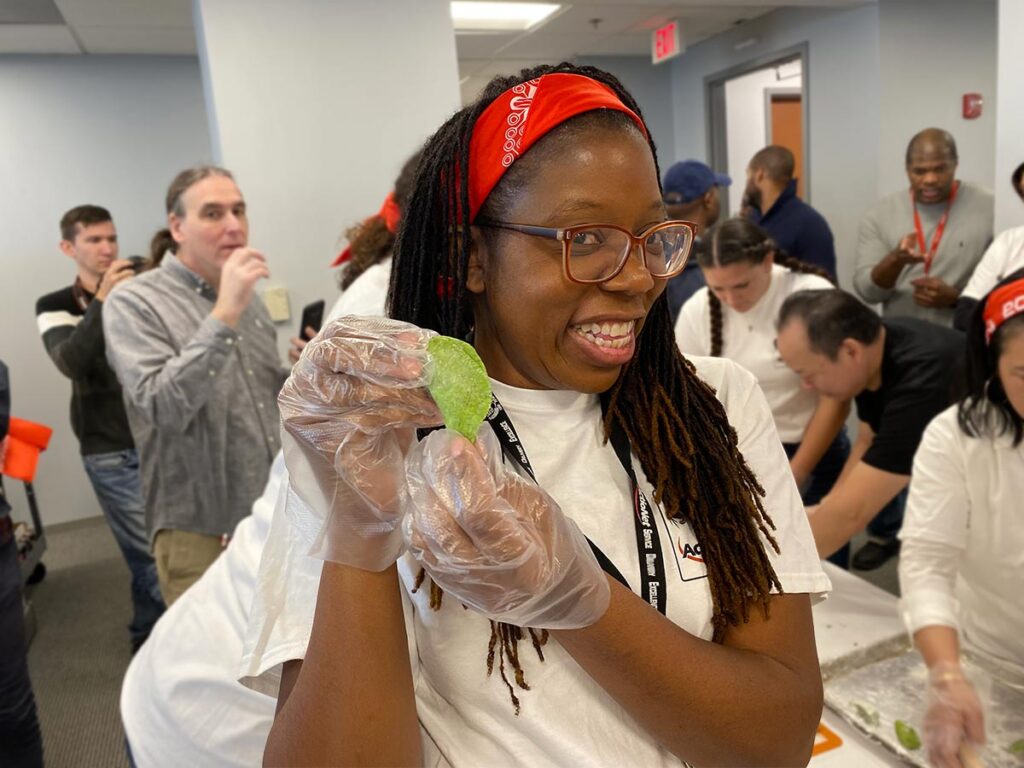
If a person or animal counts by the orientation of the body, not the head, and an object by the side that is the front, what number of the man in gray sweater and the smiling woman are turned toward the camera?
2

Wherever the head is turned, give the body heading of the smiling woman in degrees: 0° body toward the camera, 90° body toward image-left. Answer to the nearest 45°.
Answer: approximately 0°

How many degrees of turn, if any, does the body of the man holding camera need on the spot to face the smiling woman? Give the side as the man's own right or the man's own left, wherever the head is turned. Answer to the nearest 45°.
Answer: approximately 45° to the man's own right

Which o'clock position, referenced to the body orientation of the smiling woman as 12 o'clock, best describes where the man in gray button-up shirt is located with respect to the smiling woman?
The man in gray button-up shirt is roughly at 5 o'clock from the smiling woman.

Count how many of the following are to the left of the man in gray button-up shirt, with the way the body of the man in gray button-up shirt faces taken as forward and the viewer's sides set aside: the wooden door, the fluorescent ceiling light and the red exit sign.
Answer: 3

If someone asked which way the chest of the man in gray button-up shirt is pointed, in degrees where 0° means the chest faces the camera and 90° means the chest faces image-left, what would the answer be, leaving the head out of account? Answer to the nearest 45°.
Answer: approximately 315°

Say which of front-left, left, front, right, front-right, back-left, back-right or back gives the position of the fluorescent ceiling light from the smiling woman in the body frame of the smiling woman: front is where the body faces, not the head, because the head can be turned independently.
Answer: back

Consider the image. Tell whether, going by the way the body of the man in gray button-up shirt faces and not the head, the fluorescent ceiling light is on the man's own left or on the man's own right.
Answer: on the man's own left

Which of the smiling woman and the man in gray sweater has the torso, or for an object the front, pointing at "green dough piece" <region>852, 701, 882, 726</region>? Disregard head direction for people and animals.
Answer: the man in gray sweater

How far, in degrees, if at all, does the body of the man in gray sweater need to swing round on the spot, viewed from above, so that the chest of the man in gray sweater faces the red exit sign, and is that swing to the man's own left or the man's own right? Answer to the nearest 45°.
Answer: approximately 135° to the man's own right
